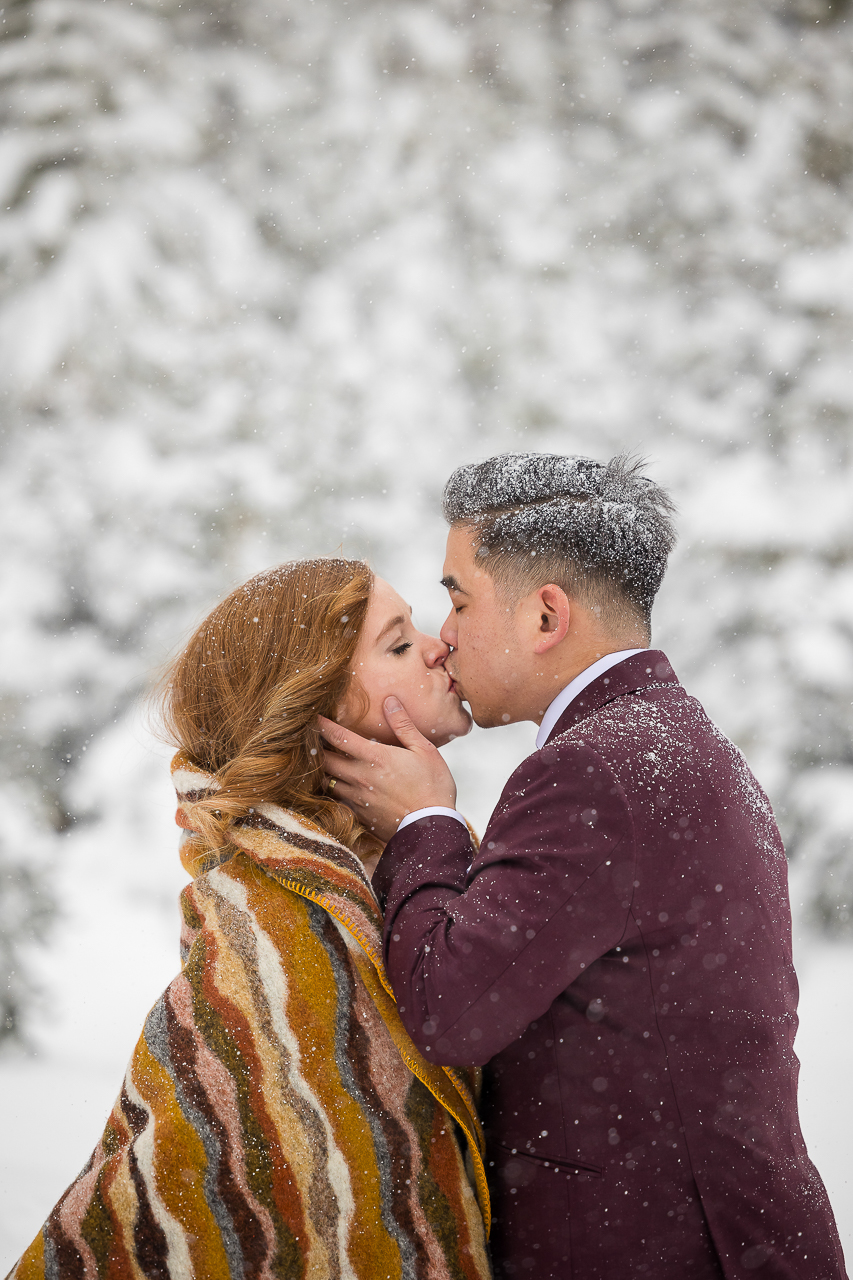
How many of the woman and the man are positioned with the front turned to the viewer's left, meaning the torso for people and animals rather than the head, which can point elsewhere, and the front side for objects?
1

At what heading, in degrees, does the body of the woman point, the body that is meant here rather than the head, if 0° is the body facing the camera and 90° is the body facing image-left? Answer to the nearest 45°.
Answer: approximately 270°

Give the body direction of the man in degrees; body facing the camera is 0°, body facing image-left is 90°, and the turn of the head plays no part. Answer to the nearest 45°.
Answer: approximately 90°

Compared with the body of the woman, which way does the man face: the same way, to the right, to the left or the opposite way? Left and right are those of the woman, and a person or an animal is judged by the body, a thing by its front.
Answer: the opposite way
